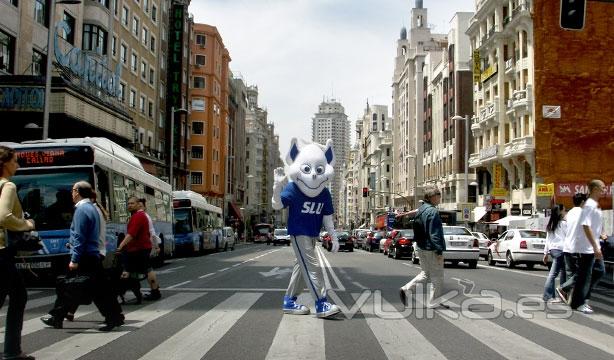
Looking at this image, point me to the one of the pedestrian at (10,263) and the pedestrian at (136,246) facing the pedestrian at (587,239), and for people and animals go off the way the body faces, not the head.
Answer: the pedestrian at (10,263)

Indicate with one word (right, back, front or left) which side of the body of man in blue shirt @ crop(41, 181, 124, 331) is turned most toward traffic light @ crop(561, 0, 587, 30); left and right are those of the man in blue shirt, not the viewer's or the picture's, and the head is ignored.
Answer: back

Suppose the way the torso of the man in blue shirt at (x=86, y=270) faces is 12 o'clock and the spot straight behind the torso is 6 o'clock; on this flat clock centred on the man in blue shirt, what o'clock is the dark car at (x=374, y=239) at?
The dark car is roughly at 4 o'clock from the man in blue shirt.

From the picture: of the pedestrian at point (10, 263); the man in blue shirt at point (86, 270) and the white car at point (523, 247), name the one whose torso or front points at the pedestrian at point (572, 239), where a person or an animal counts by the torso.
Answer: the pedestrian at point (10, 263)

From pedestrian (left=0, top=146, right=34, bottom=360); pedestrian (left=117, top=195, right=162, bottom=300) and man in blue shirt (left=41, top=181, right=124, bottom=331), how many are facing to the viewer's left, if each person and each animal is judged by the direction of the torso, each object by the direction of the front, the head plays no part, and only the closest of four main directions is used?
2

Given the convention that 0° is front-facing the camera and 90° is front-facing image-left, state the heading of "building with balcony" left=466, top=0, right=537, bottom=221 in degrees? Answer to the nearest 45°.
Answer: approximately 45°

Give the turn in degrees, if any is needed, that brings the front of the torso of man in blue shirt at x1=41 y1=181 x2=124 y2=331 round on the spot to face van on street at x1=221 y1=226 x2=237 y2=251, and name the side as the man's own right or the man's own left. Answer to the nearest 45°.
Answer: approximately 90° to the man's own right

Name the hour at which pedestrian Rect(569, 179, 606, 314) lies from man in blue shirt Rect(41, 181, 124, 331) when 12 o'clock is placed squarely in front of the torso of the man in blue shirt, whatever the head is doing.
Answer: The pedestrian is roughly at 6 o'clock from the man in blue shirt.

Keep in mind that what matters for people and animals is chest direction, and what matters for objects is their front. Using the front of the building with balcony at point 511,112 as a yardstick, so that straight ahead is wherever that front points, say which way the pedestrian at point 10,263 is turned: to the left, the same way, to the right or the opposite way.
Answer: the opposite way

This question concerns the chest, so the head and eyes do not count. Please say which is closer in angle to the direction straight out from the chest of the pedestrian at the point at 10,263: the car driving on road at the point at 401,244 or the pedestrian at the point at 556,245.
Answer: the pedestrian

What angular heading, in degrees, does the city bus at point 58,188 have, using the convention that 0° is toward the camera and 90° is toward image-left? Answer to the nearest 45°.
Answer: approximately 45°

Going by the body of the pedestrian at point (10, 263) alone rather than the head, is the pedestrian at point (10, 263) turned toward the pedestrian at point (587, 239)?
yes

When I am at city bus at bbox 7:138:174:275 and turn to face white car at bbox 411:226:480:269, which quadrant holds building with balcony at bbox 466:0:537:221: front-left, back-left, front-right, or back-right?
front-left
